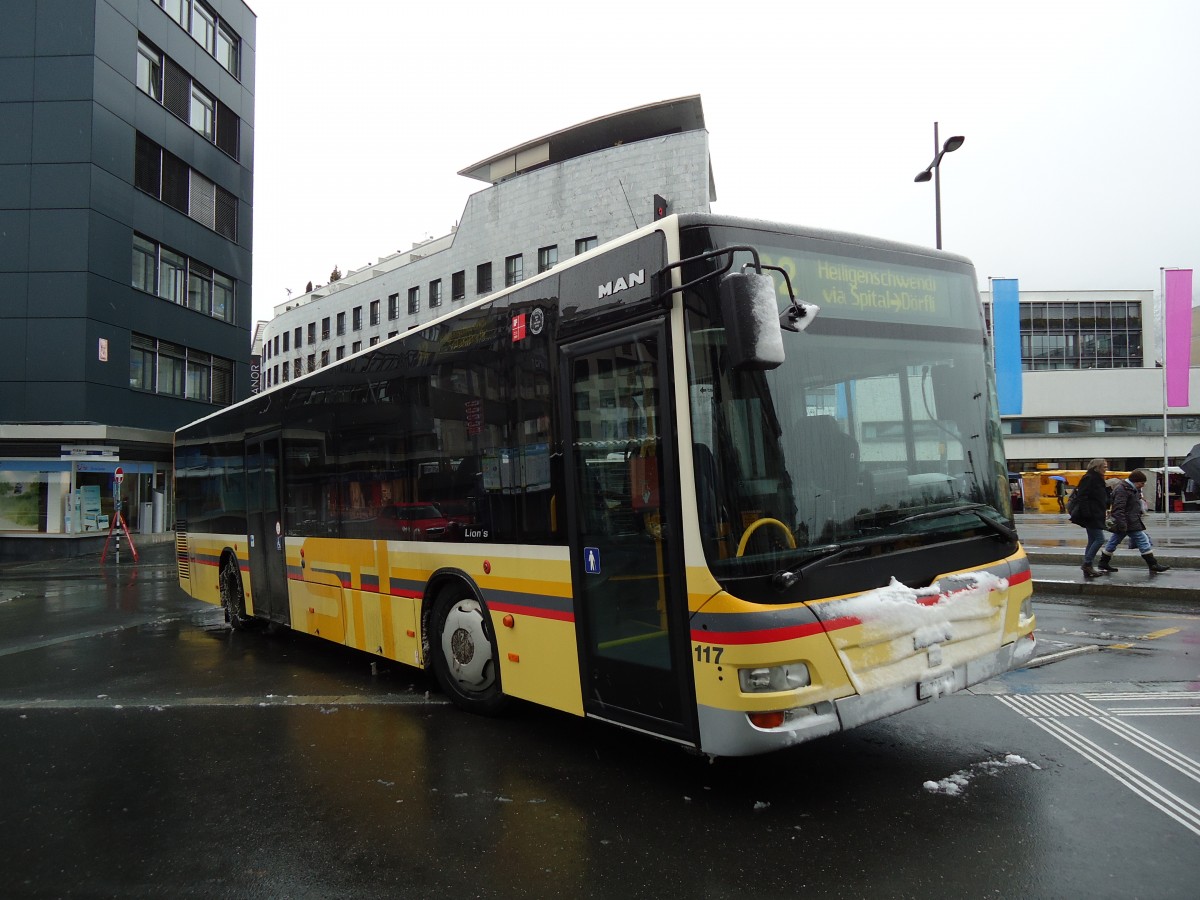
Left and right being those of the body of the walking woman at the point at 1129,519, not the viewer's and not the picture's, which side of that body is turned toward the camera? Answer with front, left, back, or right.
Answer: right

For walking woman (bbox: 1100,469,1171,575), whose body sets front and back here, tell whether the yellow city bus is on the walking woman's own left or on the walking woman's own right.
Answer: on the walking woman's own right

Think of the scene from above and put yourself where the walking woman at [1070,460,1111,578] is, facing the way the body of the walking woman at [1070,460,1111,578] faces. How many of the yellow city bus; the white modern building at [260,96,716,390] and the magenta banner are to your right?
1

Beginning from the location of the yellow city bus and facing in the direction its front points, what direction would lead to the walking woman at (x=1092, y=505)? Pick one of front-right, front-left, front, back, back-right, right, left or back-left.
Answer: left

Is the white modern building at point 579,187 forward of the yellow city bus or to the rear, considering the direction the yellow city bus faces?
to the rear

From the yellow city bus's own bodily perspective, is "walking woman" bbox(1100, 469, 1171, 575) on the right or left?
on its left

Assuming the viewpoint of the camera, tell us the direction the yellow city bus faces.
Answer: facing the viewer and to the right of the viewer

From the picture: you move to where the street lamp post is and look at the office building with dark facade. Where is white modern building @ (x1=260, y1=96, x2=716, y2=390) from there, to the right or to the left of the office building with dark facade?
right
